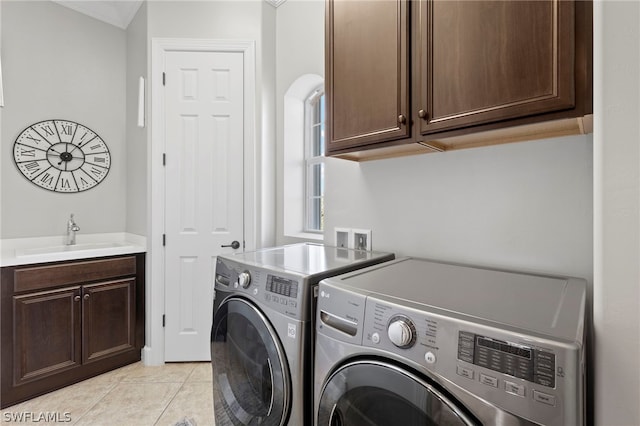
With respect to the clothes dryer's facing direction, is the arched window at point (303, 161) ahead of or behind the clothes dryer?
behind

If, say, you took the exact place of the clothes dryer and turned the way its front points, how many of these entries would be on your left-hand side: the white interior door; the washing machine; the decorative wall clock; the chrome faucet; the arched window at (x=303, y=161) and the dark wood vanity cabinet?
1

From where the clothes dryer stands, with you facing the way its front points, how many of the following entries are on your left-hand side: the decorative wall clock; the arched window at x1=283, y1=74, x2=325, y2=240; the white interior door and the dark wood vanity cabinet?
0

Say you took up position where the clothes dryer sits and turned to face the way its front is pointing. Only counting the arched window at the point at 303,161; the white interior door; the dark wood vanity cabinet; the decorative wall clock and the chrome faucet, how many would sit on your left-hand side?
0

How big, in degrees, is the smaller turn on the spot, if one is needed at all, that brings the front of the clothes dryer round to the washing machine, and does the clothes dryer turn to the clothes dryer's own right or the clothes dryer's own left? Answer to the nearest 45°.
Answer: approximately 90° to the clothes dryer's own left

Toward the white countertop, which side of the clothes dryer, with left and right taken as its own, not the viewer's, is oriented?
right

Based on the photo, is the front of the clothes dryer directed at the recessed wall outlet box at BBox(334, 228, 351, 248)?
no

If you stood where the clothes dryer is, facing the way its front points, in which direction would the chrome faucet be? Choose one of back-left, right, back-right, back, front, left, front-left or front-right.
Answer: right

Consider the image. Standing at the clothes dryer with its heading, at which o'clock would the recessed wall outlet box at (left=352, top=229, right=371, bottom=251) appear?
The recessed wall outlet box is roughly at 6 o'clock from the clothes dryer.

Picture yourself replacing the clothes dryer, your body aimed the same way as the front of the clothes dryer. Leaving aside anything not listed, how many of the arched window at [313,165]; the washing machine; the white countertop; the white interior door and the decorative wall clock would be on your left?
1

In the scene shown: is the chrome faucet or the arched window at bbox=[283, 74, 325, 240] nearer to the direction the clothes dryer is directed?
the chrome faucet

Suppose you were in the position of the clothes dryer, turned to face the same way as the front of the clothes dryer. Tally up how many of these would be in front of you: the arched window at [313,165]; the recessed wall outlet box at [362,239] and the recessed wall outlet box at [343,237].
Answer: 0

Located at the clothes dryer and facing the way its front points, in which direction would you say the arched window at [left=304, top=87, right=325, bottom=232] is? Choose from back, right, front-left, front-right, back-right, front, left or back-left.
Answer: back-right

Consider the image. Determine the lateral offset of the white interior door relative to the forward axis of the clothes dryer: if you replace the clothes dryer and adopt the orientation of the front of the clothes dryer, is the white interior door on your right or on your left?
on your right
